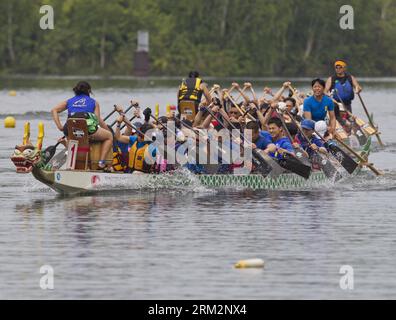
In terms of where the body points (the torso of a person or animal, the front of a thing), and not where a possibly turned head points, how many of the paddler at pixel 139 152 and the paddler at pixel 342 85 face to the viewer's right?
0

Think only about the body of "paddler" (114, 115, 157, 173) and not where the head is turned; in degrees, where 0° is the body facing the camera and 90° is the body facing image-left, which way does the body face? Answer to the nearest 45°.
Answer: approximately 45°

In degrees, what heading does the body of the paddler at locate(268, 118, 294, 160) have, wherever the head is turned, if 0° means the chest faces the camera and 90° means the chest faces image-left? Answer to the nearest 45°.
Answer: approximately 45°

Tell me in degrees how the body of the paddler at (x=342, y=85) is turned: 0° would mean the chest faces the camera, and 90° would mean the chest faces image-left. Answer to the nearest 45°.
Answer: approximately 45°

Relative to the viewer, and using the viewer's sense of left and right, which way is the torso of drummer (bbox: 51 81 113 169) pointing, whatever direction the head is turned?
facing away from the viewer and to the right of the viewer

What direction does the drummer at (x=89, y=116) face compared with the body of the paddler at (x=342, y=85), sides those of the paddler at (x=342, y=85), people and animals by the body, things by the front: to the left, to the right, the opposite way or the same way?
the opposite way
